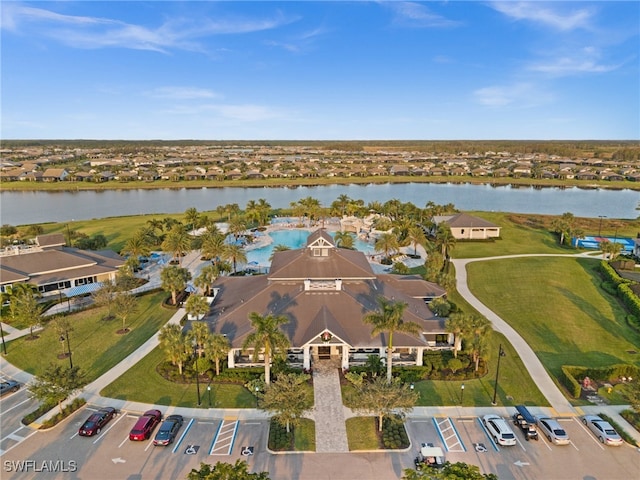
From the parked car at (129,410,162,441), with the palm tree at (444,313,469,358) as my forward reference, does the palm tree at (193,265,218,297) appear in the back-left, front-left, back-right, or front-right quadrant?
front-left

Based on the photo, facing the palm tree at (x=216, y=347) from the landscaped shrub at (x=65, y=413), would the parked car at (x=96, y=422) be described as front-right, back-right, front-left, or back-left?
front-right

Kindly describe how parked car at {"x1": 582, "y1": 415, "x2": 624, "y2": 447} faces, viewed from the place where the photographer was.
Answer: facing away from the viewer and to the left of the viewer

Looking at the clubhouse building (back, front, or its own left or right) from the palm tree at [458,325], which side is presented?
left

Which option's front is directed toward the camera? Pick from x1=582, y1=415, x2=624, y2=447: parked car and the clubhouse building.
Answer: the clubhouse building

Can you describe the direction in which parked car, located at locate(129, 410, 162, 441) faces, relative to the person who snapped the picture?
facing away from the viewer and to the right of the viewer

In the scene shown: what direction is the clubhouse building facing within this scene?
toward the camera

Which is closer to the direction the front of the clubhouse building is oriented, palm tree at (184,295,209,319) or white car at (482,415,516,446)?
the white car

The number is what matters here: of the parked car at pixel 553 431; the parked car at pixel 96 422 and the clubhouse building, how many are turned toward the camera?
1

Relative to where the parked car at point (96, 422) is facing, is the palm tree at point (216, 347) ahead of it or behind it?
ahead

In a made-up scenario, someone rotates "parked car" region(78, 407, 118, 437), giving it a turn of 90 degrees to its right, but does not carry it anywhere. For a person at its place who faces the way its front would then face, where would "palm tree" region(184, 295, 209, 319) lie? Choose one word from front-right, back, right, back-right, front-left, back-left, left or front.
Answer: left

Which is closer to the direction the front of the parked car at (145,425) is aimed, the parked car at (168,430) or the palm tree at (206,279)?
the palm tree

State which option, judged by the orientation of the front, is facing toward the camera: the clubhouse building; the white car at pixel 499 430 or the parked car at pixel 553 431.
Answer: the clubhouse building

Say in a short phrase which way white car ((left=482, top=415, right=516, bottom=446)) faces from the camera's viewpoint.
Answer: facing away from the viewer and to the left of the viewer

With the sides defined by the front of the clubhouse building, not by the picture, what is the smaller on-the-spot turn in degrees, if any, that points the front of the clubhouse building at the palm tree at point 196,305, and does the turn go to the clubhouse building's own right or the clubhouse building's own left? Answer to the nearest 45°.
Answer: approximately 90° to the clubhouse building's own right

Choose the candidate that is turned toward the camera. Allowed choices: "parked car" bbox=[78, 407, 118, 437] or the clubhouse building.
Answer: the clubhouse building

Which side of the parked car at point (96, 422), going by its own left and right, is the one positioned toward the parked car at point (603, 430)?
right

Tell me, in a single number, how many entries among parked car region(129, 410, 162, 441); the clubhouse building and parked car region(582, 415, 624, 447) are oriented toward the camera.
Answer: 1

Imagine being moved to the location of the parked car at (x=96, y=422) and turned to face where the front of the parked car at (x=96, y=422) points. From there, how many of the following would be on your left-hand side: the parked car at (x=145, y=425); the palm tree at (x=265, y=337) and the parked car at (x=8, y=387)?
1

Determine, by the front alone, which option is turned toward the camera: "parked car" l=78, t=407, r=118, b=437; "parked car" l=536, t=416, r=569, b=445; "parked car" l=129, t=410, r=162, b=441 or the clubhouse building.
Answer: the clubhouse building

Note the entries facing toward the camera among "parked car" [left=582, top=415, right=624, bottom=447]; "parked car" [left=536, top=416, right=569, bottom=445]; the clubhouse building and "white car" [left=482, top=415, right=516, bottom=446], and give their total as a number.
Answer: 1
